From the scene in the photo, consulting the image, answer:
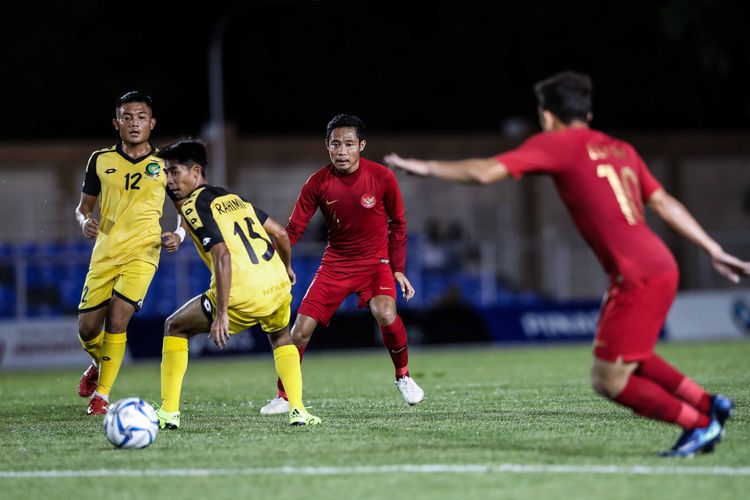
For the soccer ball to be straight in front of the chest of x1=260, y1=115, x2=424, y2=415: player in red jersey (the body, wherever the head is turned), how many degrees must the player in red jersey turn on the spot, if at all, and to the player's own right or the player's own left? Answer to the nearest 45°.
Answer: approximately 45° to the player's own right

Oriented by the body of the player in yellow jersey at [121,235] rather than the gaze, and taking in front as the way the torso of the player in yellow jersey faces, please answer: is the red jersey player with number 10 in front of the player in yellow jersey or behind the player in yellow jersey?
in front

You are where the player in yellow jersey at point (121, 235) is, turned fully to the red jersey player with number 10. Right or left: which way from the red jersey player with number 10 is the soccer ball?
right

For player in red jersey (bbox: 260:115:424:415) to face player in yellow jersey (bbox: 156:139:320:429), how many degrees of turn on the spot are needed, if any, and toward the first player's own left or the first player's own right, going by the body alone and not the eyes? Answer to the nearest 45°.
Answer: approximately 45° to the first player's own right

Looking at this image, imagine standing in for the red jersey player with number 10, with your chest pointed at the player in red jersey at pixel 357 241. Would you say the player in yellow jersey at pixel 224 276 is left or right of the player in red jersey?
left

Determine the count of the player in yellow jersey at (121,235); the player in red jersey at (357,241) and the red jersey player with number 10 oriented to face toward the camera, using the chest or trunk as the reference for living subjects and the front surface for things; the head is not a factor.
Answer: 2

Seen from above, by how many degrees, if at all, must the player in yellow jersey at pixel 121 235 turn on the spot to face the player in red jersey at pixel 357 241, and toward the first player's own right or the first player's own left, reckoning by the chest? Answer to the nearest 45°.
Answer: approximately 90° to the first player's own left

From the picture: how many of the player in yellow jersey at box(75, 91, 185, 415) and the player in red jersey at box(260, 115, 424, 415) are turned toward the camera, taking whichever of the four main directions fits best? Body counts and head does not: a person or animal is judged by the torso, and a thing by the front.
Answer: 2

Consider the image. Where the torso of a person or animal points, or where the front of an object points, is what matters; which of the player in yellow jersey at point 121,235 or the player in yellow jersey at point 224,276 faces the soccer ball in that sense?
the player in yellow jersey at point 121,235

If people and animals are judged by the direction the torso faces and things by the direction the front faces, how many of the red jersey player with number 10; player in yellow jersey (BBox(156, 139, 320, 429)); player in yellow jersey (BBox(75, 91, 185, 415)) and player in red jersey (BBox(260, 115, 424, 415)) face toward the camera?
2

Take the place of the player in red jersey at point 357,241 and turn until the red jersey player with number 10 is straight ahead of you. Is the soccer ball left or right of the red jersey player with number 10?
right

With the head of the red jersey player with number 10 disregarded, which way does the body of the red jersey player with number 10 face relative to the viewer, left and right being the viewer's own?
facing away from the viewer and to the left of the viewer

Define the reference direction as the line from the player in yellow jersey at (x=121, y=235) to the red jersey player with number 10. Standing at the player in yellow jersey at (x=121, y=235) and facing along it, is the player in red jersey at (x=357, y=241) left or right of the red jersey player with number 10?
left
